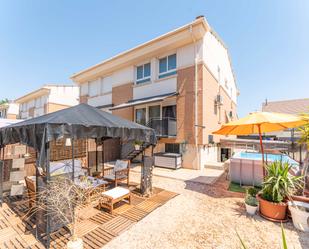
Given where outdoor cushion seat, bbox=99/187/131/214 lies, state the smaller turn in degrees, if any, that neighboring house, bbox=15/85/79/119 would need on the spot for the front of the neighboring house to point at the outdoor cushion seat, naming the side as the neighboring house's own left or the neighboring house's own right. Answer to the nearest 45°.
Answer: approximately 45° to the neighboring house's own left

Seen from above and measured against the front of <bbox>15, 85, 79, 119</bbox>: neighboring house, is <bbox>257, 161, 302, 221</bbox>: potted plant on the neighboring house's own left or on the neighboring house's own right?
on the neighboring house's own left

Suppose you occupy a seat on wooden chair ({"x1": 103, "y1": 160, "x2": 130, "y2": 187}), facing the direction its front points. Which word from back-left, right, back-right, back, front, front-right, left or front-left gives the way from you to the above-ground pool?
back-left

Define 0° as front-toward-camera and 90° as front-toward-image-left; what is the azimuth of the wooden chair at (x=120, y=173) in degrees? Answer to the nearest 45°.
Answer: approximately 45°

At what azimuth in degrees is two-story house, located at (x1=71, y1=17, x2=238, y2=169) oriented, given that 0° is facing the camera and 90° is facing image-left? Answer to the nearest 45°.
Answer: approximately 45°

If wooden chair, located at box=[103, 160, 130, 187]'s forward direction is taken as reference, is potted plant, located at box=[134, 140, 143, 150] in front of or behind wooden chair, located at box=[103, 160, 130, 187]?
behind

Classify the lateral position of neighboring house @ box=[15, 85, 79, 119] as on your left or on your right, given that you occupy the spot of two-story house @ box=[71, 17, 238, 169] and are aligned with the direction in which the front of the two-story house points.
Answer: on your right

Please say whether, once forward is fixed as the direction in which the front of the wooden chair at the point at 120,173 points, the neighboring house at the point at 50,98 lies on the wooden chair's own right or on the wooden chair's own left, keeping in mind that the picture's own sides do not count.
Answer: on the wooden chair's own right

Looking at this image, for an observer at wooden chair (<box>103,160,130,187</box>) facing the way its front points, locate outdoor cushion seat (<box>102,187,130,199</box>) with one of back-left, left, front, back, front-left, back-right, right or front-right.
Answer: front-left

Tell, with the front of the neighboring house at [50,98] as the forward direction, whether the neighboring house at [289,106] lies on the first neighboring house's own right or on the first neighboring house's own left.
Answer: on the first neighboring house's own left
